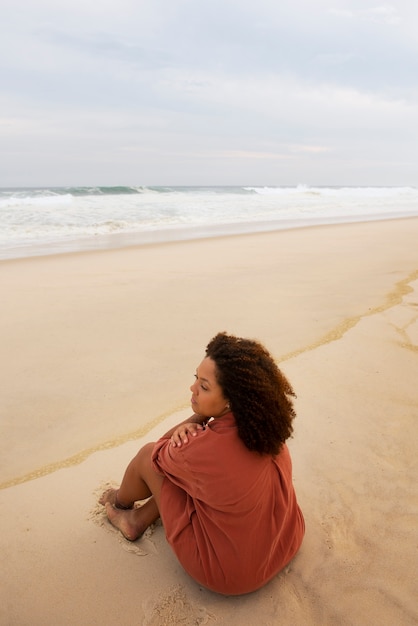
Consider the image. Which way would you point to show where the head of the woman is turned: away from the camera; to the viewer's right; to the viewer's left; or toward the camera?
to the viewer's left

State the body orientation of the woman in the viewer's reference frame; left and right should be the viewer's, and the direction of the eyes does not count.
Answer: facing away from the viewer and to the left of the viewer
